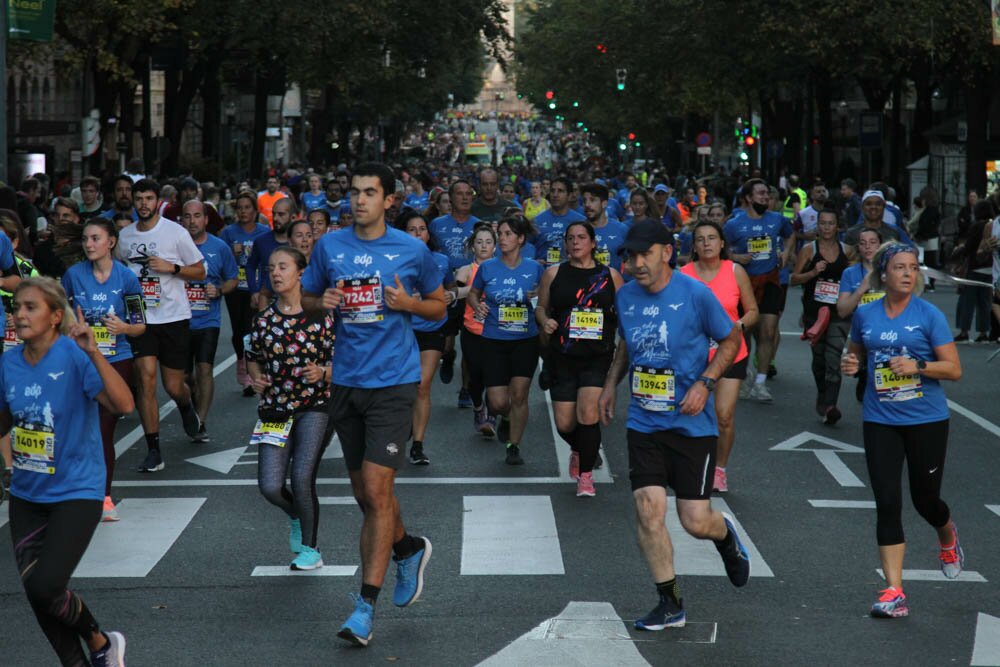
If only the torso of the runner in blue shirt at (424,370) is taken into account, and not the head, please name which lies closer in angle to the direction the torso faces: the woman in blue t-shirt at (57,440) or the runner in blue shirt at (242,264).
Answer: the woman in blue t-shirt

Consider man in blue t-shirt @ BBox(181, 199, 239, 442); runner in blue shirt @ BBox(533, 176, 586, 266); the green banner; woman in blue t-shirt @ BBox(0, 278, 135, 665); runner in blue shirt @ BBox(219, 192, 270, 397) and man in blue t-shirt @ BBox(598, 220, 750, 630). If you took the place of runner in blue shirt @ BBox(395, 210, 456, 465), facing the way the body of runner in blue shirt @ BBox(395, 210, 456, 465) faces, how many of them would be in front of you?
2

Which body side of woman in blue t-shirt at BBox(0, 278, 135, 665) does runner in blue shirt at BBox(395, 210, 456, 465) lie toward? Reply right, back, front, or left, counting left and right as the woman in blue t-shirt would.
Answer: back

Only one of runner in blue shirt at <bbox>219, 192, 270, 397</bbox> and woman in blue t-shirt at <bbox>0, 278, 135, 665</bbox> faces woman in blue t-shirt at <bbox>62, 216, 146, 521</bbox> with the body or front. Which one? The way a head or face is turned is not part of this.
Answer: the runner in blue shirt

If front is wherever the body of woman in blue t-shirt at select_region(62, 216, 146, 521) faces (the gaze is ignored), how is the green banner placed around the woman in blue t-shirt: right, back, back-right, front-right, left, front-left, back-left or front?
back

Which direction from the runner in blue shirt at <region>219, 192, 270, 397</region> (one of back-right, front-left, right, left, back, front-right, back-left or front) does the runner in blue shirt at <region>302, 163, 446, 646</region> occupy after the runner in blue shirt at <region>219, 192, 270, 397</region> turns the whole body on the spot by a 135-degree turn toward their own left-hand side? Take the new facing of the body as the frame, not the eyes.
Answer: back-right

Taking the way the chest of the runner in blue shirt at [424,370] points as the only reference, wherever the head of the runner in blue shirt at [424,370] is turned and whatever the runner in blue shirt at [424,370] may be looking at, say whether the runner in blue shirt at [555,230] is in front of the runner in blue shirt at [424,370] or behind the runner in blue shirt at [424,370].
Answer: behind

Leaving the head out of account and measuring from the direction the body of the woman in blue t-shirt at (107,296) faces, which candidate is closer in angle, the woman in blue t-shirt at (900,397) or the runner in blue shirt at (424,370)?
the woman in blue t-shirt

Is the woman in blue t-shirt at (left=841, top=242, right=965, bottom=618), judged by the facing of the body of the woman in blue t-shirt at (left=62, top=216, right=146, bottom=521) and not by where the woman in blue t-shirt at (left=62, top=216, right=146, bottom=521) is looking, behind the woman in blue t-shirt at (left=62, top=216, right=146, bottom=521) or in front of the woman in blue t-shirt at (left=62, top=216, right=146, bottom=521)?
in front

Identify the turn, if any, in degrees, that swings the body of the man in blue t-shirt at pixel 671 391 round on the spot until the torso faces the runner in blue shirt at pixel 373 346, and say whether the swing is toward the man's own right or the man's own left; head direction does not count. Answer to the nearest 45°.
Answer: approximately 45° to the man's own right

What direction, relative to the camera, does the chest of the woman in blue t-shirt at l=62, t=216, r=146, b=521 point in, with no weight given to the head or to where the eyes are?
toward the camera

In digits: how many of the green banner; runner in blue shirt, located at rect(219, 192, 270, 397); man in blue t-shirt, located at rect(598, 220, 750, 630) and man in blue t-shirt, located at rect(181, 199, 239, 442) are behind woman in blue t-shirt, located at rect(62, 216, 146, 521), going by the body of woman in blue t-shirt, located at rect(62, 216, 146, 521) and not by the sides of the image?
3

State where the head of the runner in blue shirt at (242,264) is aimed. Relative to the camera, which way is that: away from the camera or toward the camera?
toward the camera

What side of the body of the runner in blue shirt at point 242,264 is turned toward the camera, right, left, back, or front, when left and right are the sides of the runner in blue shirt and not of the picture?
front

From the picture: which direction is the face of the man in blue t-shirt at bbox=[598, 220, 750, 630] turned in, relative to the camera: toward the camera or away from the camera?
toward the camera
